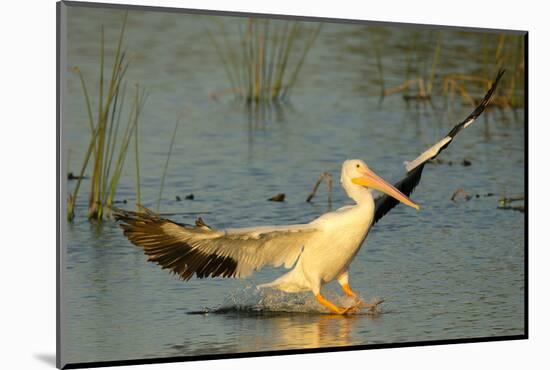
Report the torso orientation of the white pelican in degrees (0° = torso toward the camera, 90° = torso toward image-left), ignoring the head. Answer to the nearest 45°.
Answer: approximately 315°
